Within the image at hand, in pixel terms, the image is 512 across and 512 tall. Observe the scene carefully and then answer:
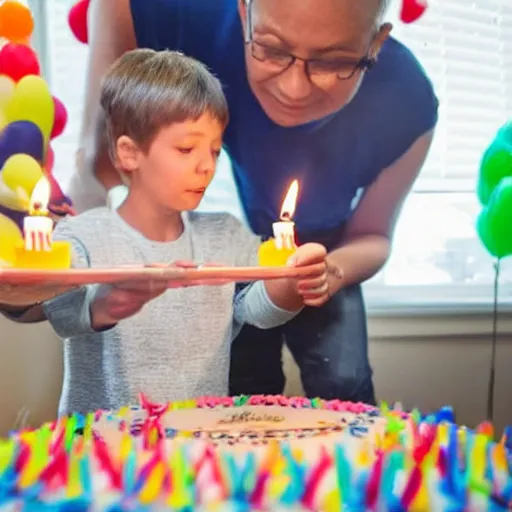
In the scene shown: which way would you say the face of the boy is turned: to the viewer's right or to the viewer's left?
to the viewer's right

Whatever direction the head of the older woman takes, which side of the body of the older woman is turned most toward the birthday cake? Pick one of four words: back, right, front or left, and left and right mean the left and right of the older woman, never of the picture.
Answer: front

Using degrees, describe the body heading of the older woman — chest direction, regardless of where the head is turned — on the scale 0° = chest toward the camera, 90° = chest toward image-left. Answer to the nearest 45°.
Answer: approximately 0°
